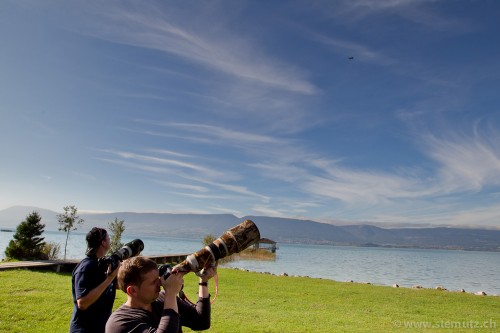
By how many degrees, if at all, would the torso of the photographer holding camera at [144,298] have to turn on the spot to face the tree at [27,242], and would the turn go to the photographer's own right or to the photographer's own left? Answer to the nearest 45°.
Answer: approximately 90° to the photographer's own left

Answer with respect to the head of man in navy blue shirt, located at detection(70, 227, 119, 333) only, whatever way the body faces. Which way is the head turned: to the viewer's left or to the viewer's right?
to the viewer's right

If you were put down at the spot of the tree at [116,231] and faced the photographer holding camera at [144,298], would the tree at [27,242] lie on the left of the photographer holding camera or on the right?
right

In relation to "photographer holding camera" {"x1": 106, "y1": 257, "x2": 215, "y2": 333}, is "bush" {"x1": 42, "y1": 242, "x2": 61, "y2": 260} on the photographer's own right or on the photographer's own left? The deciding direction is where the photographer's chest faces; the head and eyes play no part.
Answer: on the photographer's own left

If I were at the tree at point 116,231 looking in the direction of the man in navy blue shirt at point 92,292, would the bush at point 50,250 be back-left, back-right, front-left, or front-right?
front-right

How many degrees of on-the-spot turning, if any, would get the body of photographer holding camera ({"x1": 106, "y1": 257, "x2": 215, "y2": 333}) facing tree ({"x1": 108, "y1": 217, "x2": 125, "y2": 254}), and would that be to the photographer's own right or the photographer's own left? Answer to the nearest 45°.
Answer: approximately 90° to the photographer's own left

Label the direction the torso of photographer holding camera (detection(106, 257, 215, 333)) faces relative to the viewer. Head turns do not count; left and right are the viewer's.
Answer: facing to the right of the viewer

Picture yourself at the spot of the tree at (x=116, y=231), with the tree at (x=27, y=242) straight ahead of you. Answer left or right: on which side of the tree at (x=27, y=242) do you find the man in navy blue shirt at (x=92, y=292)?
left
